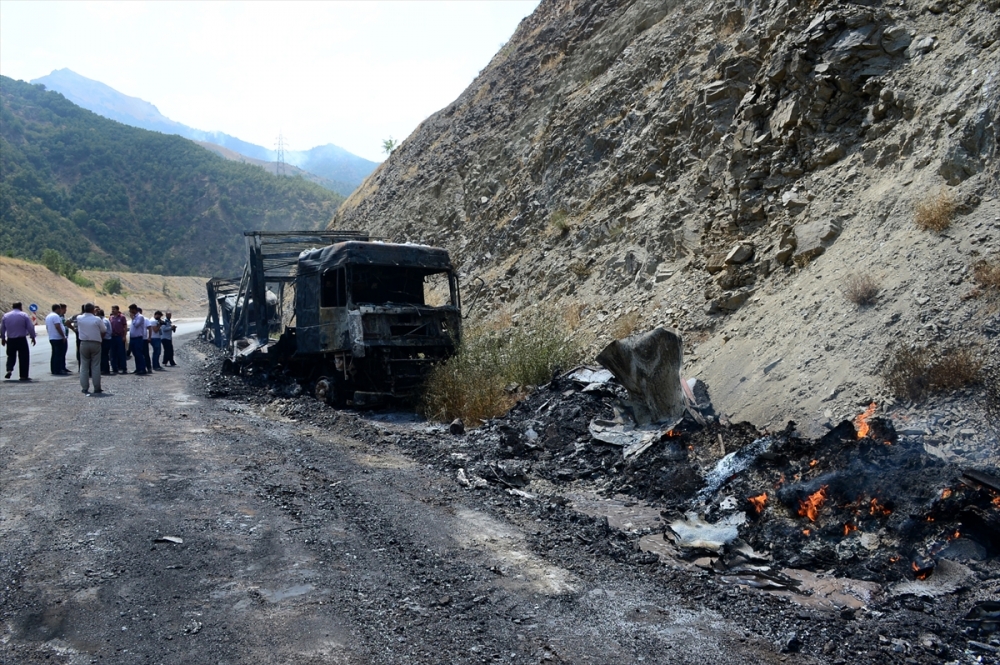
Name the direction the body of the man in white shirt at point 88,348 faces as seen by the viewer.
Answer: away from the camera

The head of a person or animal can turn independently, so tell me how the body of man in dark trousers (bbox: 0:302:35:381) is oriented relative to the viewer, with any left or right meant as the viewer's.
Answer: facing away from the viewer

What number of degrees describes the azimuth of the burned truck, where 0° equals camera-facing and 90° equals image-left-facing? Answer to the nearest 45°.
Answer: approximately 315°

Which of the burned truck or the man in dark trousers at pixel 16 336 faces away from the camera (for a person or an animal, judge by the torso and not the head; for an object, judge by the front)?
the man in dark trousers

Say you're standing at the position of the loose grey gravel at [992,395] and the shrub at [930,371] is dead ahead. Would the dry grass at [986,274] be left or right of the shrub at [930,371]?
right

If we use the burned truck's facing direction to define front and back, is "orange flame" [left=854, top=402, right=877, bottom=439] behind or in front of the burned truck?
in front

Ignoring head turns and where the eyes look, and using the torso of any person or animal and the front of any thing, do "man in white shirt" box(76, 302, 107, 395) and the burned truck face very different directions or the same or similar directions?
very different directions

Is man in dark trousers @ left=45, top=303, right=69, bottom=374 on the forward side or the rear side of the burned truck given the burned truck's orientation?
on the rear side

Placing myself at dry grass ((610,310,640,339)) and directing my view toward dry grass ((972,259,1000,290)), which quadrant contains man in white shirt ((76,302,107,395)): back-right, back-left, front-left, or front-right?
back-right

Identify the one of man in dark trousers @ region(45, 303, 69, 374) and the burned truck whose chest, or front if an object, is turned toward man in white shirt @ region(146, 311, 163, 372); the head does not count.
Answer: the man in dark trousers

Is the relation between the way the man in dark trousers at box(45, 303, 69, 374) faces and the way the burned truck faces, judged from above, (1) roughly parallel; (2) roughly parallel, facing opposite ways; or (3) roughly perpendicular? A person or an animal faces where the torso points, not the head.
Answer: roughly perpendicular

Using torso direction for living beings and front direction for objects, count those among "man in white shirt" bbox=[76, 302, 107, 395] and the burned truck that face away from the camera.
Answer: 1

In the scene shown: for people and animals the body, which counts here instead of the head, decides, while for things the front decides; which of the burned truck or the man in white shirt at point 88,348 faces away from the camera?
the man in white shirt
